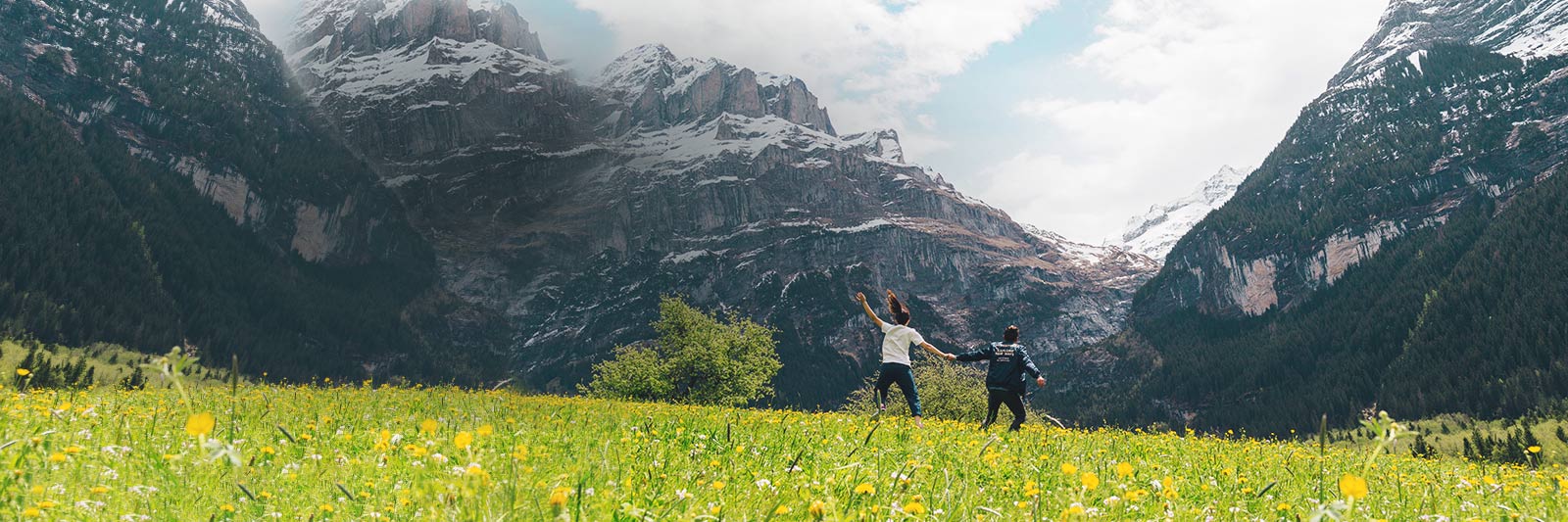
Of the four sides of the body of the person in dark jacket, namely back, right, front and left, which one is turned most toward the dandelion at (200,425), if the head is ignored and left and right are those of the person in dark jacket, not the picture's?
back

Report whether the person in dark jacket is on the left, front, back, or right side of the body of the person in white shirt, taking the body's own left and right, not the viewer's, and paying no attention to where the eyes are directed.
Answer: right

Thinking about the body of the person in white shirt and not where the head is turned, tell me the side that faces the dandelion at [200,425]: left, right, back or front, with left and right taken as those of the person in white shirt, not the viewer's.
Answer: back

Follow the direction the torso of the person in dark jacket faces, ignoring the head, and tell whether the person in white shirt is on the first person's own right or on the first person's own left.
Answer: on the first person's own left

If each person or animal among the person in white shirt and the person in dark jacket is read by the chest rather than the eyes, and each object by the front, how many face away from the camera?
2

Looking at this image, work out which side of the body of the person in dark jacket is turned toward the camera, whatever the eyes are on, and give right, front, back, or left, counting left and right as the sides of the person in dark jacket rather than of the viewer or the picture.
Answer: back

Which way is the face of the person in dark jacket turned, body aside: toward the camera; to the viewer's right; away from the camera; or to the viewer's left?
away from the camera

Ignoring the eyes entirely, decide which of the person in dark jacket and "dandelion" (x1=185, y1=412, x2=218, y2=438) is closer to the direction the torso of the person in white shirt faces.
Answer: the person in dark jacket

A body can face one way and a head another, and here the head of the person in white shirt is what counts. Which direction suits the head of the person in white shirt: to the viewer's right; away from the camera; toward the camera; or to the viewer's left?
away from the camera

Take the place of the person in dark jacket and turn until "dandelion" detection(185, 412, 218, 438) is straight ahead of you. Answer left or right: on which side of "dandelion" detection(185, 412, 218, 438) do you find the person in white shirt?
right

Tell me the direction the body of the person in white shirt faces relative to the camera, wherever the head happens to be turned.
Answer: away from the camera
